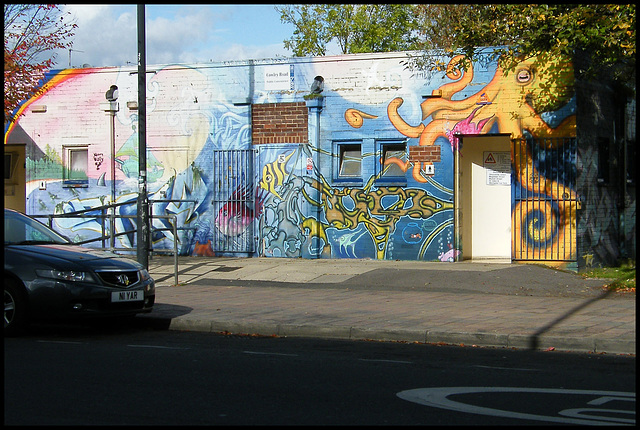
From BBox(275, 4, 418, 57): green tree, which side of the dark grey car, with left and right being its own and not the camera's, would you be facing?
left

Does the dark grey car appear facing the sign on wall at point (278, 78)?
no

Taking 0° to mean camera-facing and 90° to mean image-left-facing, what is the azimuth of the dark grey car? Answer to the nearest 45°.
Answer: approximately 315°

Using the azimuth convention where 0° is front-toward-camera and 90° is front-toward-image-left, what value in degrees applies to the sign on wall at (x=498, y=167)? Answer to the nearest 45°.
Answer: approximately 0°

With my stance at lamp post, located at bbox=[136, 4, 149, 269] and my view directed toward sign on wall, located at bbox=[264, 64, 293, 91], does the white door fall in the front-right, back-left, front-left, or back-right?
front-right

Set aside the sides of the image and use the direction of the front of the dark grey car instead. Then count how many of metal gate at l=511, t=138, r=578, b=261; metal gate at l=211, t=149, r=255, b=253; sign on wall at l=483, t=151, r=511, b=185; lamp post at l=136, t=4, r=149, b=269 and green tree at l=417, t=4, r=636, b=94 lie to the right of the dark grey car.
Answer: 0

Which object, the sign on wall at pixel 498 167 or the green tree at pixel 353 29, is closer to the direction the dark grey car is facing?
the sign on wall

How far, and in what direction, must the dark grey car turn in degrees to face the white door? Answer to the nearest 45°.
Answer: approximately 90° to its left

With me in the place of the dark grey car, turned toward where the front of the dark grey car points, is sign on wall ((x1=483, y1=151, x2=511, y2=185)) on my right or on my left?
on my left

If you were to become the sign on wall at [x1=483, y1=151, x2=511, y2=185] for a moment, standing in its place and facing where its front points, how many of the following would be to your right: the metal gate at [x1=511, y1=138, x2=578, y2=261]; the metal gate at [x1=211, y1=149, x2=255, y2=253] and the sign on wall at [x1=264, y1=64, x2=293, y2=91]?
2

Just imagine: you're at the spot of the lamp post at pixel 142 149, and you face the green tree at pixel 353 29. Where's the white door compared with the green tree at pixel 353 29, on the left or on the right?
right

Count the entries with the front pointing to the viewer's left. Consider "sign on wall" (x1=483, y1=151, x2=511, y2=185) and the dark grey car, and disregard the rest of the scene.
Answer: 0

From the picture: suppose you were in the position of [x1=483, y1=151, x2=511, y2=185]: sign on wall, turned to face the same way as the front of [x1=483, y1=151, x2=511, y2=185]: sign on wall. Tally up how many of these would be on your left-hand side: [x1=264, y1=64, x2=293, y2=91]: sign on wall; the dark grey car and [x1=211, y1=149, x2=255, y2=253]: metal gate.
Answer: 0

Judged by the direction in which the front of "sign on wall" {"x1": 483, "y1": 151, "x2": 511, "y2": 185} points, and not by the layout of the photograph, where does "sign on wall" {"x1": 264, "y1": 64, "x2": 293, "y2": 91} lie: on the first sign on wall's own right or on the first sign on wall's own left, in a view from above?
on the first sign on wall's own right

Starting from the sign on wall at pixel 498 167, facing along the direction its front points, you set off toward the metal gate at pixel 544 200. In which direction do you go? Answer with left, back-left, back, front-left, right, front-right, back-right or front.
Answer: front-left

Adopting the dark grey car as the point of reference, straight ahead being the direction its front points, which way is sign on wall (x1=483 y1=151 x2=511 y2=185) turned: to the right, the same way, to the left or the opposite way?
to the right

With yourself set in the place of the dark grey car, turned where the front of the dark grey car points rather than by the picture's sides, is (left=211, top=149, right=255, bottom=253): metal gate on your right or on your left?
on your left

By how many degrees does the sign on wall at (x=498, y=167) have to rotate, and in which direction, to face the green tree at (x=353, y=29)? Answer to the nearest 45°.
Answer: approximately 180°

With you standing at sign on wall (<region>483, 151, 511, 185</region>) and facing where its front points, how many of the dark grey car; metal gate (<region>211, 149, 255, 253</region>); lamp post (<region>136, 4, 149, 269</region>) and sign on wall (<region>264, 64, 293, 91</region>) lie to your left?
0
